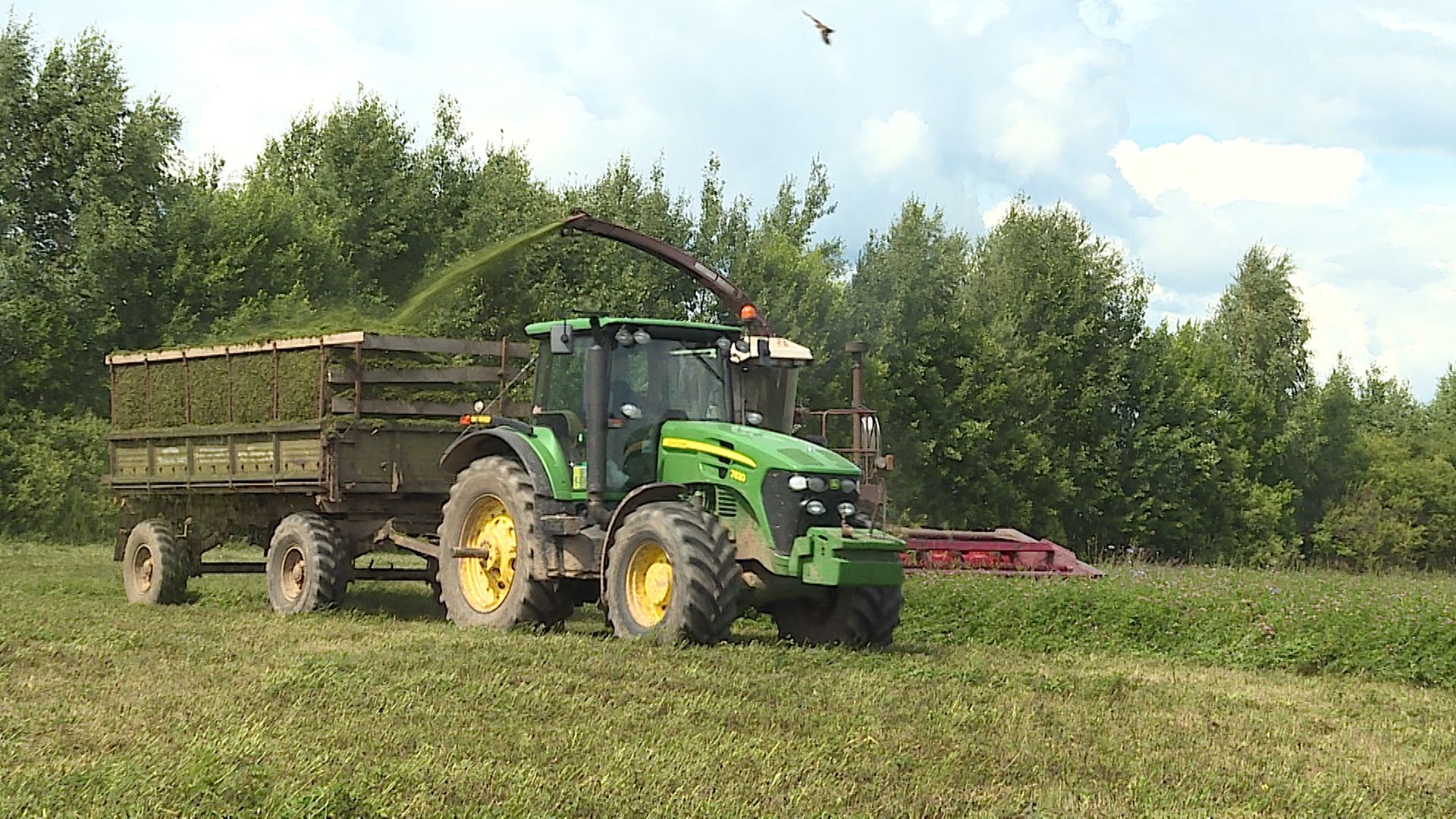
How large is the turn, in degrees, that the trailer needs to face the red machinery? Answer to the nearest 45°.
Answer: approximately 45° to its left

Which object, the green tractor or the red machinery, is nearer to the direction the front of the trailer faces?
the green tractor

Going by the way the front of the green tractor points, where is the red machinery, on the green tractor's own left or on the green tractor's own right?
on the green tractor's own left

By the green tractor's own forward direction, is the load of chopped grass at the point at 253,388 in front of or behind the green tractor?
behind

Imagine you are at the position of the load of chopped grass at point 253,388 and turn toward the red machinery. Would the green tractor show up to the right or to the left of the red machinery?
right

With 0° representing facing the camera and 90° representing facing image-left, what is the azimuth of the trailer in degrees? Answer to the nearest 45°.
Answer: approximately 315°
